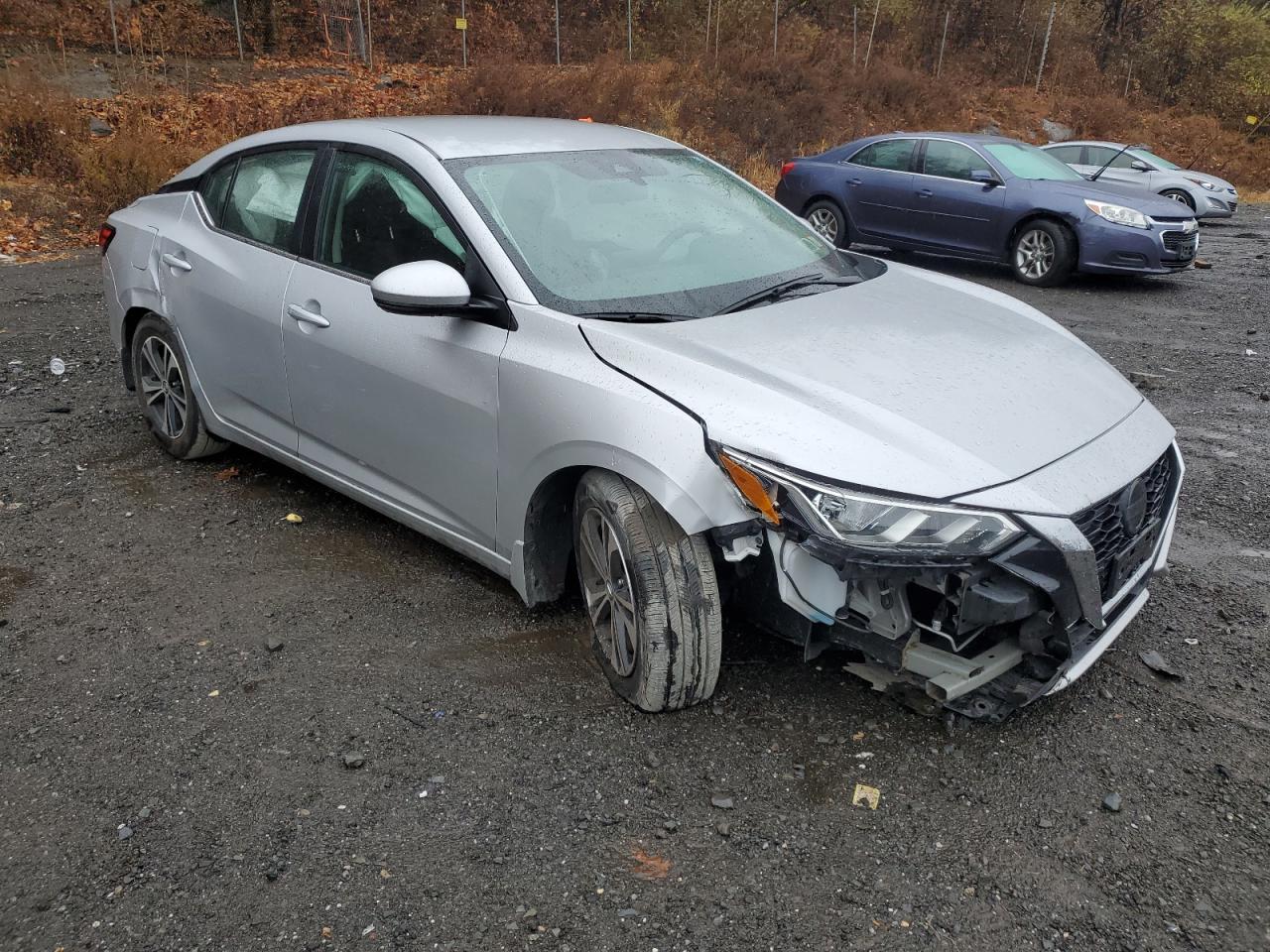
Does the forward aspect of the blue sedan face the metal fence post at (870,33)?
no

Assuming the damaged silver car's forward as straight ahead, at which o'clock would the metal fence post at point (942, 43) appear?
The metal fence post is roughly at 8 o'clock from the damaged silver car.

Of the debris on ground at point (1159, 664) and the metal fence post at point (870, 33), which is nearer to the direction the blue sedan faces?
the debris on ground

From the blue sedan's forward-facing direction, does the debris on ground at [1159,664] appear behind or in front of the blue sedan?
in front

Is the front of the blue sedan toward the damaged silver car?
no

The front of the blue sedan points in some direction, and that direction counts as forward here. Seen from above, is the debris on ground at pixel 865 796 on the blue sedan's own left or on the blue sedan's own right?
on the blue sedan's own right

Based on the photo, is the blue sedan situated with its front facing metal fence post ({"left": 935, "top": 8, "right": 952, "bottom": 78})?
no

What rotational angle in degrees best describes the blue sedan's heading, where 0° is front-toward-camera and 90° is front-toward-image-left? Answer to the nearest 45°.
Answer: approximately 315°

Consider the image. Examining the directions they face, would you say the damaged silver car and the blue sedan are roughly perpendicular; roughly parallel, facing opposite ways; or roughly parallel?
roughly parallel

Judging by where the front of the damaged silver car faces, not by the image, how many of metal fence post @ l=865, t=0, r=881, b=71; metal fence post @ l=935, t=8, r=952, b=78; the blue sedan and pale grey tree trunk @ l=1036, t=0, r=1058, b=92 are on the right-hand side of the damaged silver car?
0

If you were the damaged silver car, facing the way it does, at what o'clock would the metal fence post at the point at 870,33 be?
The metal fence post is roughly at 8 o'clock from the damaged silver car.

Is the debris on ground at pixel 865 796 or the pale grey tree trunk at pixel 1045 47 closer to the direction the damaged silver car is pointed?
the debris on ground

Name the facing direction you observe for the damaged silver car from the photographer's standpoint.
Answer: facing the viewer and to the right of the viewer

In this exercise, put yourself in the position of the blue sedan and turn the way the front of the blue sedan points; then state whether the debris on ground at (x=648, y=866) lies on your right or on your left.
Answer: on your right

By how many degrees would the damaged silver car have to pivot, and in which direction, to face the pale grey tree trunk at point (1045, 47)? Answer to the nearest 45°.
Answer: approximately 135° to its left

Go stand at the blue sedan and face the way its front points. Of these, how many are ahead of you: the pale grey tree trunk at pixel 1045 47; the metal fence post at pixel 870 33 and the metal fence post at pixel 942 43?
0

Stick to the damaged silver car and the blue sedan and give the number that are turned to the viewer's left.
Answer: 0

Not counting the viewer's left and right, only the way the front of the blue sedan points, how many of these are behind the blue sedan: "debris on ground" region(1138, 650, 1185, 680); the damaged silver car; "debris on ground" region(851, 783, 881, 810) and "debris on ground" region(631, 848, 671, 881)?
0
